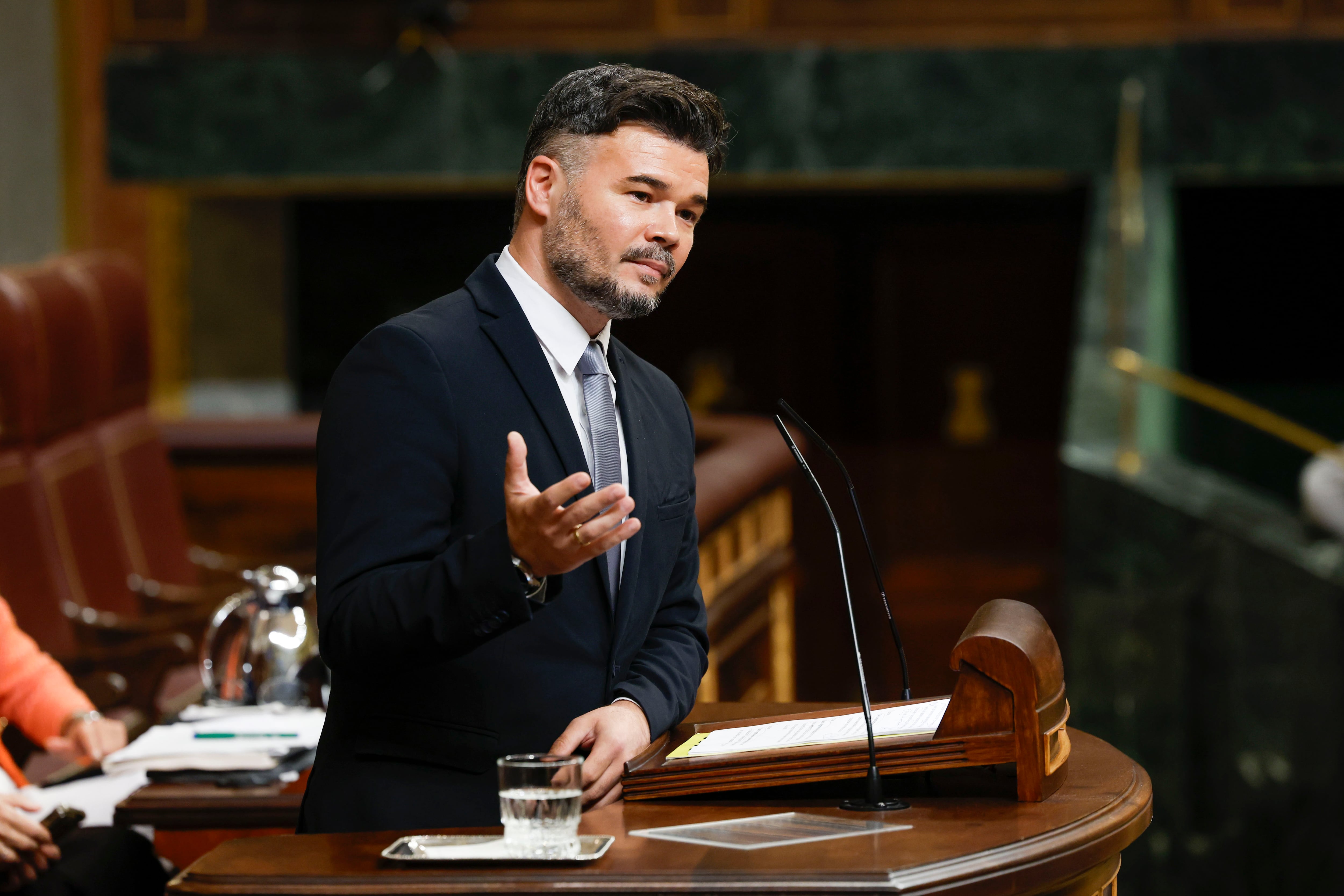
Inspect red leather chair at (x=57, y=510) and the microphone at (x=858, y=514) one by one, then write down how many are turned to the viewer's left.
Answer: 1

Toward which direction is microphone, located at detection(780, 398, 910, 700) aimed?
to the viewer's left

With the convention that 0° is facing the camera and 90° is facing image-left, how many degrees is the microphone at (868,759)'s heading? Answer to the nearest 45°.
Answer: approximately 90°

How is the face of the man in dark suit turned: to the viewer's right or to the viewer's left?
to the viewer's right
